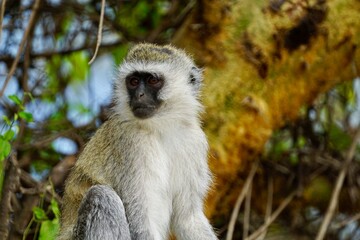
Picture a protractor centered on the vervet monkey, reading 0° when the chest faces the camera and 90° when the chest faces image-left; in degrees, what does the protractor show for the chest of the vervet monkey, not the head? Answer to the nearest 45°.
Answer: approximately 315°

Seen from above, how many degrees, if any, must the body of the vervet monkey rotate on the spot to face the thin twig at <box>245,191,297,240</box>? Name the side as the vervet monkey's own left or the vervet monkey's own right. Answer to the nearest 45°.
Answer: approximately 90° to the vervet monkey's own left

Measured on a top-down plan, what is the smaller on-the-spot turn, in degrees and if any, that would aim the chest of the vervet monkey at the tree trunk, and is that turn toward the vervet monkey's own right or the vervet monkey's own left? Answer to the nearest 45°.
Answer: approximately 90° to the vervet monkey's own left

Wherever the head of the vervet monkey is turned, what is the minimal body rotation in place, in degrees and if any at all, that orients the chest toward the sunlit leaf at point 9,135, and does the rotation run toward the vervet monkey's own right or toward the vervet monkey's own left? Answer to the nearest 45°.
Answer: approximately 135° to the vervet monkey's own right

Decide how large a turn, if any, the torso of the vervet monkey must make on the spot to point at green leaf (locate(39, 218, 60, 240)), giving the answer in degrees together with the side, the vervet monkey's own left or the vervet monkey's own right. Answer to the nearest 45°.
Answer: approximately 135° to the vervet monkey's own right

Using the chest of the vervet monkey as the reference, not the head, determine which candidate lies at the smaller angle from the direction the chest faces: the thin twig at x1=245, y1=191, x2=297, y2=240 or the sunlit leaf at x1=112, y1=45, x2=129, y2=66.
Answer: the thin twig

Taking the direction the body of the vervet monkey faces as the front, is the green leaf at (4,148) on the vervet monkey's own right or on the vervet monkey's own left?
on the vervet monkey's own right

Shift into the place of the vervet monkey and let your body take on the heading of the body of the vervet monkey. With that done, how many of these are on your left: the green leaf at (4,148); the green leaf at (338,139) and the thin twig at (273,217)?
2

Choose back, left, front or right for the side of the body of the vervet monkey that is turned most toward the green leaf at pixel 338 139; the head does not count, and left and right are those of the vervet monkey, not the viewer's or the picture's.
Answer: left
